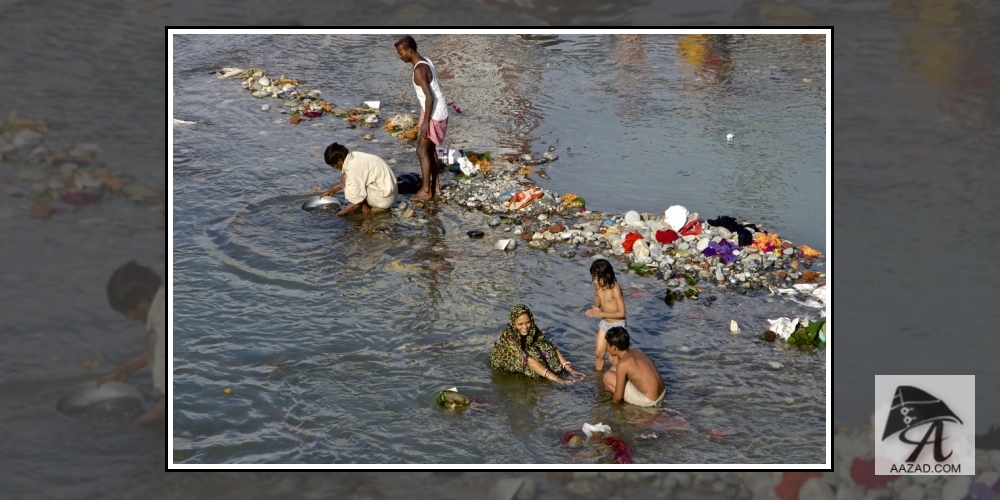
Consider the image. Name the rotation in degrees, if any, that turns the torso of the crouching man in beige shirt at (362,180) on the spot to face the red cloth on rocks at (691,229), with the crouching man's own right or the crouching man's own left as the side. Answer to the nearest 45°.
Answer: approximately 180°

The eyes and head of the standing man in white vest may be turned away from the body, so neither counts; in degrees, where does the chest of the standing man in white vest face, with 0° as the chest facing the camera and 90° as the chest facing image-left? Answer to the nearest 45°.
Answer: approximately 90°

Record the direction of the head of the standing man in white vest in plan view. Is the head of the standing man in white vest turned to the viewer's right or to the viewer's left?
to the viewer's left

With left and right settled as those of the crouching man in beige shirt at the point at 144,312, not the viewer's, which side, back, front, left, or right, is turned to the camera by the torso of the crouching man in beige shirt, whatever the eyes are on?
left

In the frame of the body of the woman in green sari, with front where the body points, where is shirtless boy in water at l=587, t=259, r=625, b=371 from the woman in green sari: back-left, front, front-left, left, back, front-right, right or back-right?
front-left

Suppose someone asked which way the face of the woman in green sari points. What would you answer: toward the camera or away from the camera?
toward the camera

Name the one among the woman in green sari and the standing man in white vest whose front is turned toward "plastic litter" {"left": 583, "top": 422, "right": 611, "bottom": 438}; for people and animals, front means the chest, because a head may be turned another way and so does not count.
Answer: the woman in green sari

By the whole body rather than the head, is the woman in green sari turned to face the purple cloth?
no

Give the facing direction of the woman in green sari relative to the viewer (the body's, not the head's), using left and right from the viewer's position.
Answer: facing the viewer and to the right of the viewer

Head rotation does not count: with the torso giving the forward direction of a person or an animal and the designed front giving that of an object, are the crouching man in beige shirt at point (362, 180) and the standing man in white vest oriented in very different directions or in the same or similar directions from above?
same or similar directions

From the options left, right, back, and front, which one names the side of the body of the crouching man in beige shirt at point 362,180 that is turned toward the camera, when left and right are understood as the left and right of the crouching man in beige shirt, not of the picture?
left

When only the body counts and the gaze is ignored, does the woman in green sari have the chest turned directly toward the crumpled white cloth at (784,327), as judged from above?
no

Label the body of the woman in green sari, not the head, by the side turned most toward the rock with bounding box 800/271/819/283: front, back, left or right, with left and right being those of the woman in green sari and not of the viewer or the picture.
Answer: left

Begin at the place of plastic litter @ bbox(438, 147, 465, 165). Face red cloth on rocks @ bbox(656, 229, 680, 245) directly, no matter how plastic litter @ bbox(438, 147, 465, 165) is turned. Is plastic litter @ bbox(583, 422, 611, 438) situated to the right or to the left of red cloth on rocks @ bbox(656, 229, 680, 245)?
right
